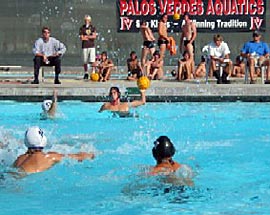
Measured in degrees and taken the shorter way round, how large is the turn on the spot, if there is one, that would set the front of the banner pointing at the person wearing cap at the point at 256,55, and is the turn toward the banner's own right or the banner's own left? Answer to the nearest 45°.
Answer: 0° — it already faces them

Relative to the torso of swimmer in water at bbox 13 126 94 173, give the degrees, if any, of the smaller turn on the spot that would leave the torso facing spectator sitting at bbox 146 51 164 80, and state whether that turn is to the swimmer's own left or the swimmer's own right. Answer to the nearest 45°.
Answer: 0° — they already face them

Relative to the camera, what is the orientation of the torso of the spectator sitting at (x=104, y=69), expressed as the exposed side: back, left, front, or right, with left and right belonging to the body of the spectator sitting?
front

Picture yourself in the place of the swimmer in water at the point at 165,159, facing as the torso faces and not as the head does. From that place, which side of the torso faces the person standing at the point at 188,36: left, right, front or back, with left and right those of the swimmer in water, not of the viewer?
front

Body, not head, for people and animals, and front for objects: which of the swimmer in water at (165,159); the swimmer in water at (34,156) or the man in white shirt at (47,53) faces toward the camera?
the man in white shirt

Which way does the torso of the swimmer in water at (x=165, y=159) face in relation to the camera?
away from the camera

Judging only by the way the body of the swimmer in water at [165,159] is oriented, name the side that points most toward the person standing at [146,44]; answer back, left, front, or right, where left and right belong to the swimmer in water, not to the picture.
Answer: front

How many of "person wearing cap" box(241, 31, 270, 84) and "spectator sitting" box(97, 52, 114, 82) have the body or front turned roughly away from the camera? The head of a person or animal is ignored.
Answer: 0

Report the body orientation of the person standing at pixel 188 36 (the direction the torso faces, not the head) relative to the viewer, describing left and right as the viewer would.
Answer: facing the viewer and to the left of the viewer

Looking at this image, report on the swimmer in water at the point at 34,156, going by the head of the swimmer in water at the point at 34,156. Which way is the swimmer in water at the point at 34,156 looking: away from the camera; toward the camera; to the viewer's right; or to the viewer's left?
away from the camera

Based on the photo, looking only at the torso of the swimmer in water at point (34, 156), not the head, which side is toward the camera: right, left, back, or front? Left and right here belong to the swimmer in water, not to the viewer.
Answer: back

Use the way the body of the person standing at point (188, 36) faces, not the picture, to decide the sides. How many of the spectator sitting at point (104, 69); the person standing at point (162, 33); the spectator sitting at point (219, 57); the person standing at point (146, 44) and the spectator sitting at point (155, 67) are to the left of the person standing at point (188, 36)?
1

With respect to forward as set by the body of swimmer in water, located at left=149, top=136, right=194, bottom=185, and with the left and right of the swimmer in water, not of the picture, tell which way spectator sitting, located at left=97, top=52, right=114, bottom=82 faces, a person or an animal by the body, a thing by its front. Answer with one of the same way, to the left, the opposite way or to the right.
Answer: the opposite way

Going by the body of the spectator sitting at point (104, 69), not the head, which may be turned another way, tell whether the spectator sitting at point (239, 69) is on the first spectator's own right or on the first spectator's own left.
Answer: on the first spectator's own left

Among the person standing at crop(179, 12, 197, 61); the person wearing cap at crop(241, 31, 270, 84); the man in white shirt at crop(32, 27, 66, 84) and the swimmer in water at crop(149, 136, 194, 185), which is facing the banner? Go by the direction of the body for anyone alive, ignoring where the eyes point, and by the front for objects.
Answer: the swimmer in water

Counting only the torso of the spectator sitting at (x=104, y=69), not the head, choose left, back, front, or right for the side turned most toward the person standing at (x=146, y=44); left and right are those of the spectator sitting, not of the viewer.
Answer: left

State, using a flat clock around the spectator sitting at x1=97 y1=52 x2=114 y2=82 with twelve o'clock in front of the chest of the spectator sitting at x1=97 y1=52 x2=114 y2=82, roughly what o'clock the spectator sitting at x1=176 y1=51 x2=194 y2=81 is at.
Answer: the spectator sitting at x1=176 y1=51 x2=194 y2=81 is roughly at 9 o'clock from the spectator sitting at x1=97 y1=52 x2=114 y2=82.

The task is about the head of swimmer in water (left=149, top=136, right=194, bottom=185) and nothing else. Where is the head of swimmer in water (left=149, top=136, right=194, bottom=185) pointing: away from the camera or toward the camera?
away from the camera

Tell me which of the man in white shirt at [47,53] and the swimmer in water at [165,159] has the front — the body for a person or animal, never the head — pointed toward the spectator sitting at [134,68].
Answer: the swimmer in water

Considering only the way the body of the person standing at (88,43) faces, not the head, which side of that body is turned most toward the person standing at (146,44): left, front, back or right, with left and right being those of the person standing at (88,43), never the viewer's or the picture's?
left

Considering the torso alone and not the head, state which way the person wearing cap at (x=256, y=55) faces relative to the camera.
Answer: toward the camera
